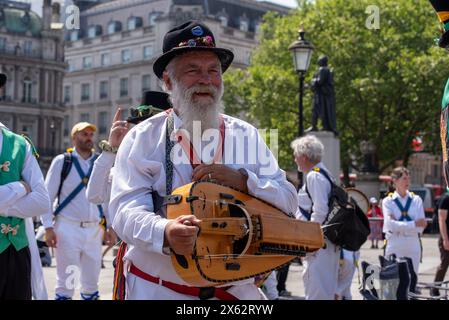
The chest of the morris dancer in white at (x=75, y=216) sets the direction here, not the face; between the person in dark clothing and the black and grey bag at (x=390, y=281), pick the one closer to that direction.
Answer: the black and grey bag

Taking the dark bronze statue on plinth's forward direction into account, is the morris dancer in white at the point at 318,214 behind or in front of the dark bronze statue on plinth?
in front

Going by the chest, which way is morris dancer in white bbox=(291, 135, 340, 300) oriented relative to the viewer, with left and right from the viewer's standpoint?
facing to the left of the viewer

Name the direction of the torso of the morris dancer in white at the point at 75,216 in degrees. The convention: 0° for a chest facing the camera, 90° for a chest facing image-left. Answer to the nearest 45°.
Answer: approximately 315°

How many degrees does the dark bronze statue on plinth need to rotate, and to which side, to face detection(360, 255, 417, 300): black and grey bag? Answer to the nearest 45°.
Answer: approximately 45° to its left

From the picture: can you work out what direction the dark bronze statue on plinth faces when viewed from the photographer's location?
facing the viewer and to the left of the viewer

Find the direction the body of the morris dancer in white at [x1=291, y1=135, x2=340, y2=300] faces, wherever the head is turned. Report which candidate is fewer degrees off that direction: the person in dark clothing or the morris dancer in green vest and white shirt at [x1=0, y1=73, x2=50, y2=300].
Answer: the morris dancer in green vest and white shirt

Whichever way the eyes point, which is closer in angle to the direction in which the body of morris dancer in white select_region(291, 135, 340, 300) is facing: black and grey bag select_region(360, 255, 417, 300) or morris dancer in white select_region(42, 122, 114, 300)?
the morris dancer in white

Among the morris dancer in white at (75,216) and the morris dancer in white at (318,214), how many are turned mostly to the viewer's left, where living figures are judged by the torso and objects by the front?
1

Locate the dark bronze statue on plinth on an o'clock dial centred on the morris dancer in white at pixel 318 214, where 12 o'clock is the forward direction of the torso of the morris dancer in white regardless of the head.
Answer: The dark bronze statue on plinth is roughly at 3 o'clock from the morris dancer in white.
